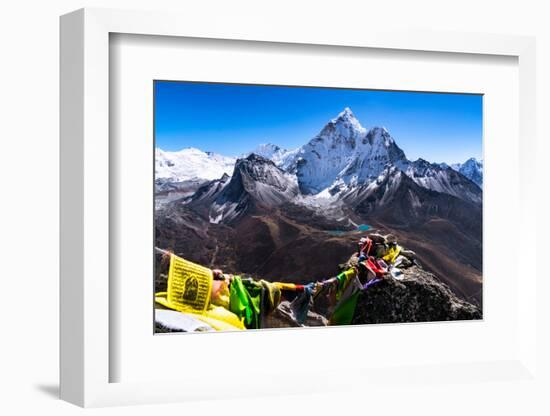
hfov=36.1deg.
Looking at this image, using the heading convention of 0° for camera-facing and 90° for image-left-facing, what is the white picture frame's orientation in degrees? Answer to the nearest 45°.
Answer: approximately 315°
